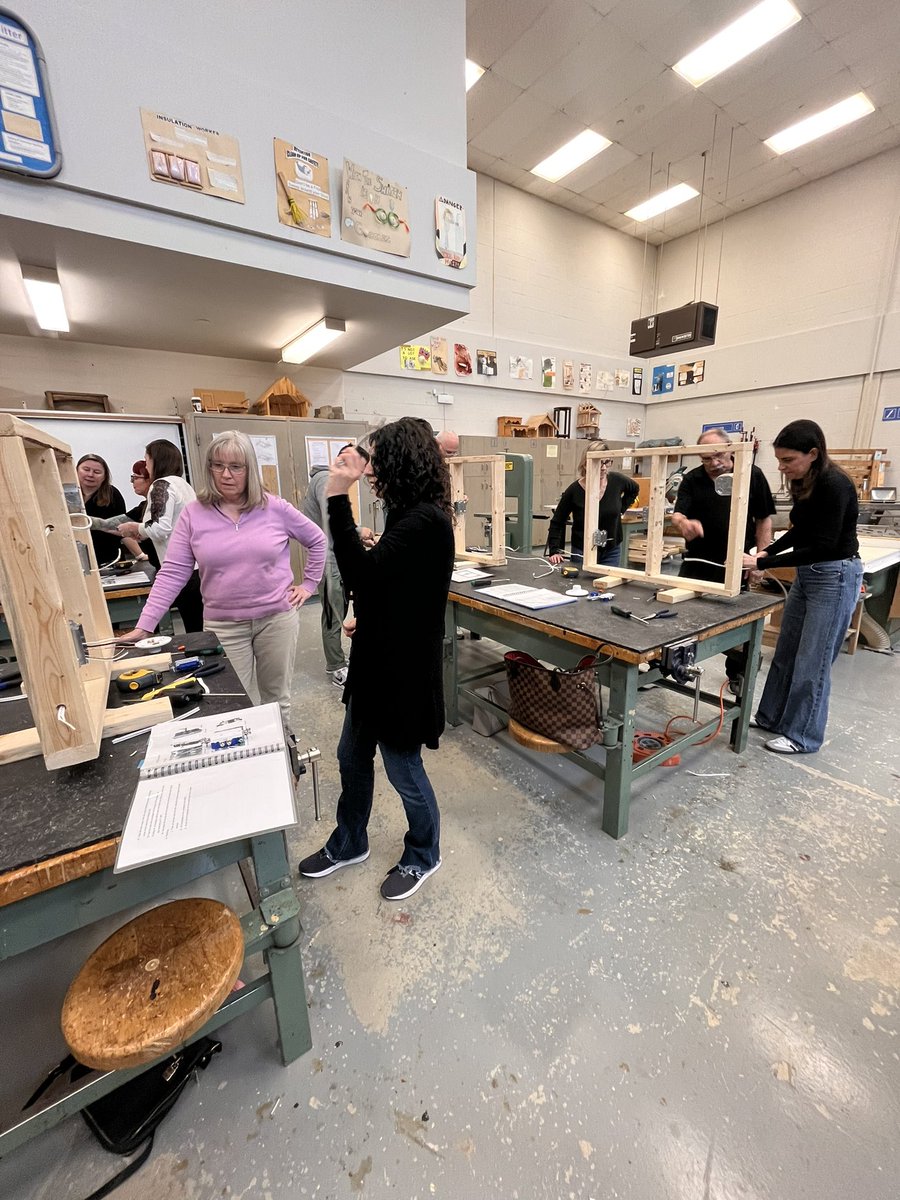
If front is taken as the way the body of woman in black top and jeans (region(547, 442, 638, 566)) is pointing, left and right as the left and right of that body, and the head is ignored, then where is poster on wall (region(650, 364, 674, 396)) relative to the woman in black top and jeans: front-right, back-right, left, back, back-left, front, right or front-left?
back

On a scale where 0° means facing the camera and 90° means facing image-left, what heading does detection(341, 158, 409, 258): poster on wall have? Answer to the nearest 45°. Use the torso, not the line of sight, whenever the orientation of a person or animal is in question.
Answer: approximately 315°

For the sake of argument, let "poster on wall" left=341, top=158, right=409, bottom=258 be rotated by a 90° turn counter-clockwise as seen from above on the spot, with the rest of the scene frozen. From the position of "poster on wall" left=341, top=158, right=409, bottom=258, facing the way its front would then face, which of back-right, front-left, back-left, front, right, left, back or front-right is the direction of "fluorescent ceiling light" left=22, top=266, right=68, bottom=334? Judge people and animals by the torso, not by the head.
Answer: back-left

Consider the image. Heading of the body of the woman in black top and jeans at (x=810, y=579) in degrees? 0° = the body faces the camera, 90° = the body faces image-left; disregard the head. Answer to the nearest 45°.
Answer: approximately 90°

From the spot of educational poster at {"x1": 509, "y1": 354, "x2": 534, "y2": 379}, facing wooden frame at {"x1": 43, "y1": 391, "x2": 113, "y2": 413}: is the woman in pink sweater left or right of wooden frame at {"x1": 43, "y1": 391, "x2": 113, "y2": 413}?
left

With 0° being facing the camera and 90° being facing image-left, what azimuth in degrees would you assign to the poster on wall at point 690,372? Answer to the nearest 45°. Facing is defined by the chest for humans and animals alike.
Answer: approximately 45°

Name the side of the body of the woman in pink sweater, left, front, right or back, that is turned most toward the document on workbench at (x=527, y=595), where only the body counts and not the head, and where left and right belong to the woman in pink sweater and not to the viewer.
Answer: left

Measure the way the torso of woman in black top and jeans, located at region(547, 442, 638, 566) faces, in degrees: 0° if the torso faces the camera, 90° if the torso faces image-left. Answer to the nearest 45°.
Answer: approximately 0°

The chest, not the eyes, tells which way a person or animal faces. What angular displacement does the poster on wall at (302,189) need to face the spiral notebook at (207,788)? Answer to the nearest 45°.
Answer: approximately 45° to its right

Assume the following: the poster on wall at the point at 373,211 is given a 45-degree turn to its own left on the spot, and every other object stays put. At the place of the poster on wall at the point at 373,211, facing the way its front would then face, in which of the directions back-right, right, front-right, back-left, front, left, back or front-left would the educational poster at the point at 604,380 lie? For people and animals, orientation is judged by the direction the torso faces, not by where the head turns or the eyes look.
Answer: front-left
